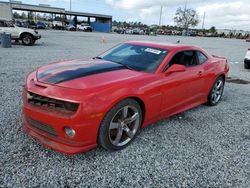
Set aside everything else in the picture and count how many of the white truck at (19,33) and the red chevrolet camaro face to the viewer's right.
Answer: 1

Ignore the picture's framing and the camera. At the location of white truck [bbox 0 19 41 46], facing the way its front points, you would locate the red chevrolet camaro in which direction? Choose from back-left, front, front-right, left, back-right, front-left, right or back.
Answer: right

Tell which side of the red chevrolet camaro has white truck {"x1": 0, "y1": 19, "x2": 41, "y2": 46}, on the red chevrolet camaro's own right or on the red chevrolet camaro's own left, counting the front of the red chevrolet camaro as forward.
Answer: on the red chevrolet camaro's own right

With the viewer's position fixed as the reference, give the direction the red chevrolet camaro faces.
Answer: facing the viewer and to the left of the viewer

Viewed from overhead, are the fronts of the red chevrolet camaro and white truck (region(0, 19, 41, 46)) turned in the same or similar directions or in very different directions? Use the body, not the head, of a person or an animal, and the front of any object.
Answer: very different directions

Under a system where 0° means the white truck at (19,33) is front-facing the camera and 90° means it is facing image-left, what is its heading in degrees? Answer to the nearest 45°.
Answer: approximately 270°
